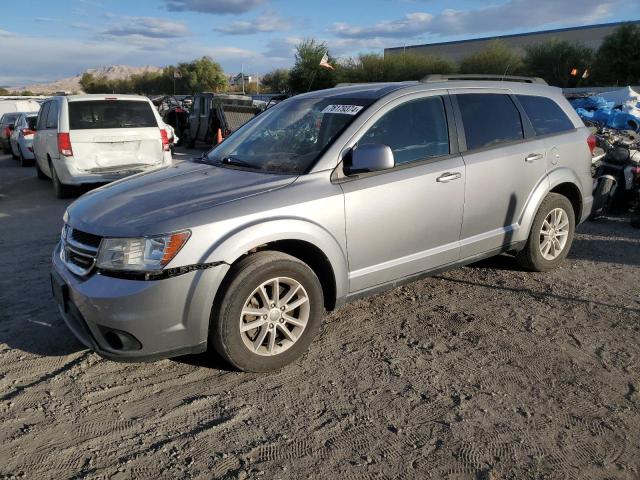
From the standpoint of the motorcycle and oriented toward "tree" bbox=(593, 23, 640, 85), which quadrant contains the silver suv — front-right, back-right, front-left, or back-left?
back-left

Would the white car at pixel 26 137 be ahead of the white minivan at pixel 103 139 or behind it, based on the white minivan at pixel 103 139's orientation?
ahead

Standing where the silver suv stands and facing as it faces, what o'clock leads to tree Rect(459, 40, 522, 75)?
The tree is roughly at 5 o'clock from the silver suv.

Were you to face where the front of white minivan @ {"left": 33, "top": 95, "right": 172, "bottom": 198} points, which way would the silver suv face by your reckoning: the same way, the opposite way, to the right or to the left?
to the left

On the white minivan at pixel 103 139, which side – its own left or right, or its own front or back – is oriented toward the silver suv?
back

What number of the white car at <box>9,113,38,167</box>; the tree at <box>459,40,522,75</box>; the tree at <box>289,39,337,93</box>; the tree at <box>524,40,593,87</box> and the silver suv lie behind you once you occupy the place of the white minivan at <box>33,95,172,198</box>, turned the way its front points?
1

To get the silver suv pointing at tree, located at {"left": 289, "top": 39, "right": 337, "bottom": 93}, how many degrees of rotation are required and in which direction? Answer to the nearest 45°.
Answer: approximately 135° to its right

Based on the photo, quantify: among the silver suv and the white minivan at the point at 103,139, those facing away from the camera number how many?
1

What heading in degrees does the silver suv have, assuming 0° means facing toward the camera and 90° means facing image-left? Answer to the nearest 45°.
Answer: approximately 45°

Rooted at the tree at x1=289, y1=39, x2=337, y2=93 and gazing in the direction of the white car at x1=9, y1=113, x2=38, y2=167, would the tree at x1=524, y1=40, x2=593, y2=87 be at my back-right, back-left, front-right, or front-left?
back-left

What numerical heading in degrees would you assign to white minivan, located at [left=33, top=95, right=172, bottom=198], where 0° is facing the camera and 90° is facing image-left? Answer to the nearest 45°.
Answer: approximately 180°

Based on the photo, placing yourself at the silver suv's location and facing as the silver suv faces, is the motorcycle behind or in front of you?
behind

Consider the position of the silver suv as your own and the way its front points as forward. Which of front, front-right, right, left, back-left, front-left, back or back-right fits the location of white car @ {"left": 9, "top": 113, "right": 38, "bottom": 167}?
right

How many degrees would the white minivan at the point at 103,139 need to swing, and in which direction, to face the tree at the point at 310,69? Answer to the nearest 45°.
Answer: approximately 45° to its right

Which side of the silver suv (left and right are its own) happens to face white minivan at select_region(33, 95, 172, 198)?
right
